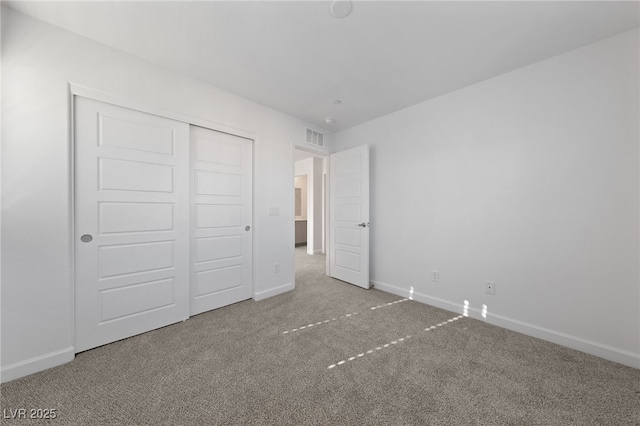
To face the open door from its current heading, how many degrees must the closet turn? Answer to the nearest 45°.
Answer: approximately 45° to its left

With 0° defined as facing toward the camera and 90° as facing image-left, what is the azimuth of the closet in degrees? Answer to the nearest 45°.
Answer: approximately 315°
